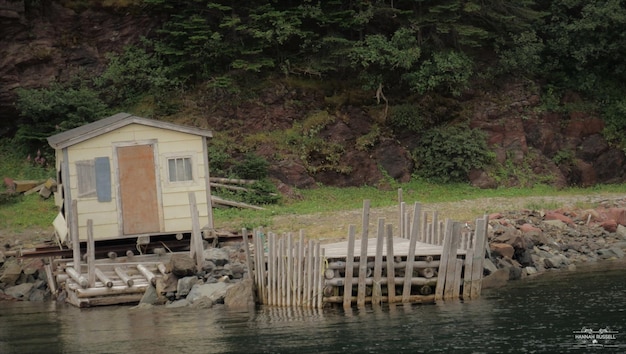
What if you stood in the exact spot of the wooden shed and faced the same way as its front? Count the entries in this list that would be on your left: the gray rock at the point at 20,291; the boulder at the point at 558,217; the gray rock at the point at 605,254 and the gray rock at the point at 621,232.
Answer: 3

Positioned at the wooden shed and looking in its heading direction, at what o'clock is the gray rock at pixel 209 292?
The gray rock is roughly at 11 o'clock from the wooden shed.

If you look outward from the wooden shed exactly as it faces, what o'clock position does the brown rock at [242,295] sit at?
The brown rock is roughly at 11 o'clock from the wooden shed.

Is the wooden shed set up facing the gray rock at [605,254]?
no

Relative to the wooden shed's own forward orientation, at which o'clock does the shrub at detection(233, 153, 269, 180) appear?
The shrub is roughly at 7 o'clock from the wooden shed.

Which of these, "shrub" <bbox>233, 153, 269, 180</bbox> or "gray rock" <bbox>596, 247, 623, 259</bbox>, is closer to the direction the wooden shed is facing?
the gray rock

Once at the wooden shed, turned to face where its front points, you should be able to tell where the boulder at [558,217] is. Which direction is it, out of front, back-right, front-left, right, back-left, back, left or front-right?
left

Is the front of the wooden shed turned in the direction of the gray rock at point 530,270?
no

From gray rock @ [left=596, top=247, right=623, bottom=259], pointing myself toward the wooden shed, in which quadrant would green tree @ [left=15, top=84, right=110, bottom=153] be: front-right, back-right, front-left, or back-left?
front-right

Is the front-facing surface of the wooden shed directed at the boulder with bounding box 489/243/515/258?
no

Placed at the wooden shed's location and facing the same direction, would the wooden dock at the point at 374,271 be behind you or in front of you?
in front

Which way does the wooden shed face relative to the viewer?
toward the camera

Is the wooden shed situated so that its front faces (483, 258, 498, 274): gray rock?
no

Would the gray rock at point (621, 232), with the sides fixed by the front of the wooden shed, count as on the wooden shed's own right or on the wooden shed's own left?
on the wooden shed's own left

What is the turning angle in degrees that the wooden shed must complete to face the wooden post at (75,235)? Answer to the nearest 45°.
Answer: approximately 45° to its right

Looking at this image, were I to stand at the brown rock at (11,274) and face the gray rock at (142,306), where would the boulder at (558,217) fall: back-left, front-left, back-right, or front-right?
front-left

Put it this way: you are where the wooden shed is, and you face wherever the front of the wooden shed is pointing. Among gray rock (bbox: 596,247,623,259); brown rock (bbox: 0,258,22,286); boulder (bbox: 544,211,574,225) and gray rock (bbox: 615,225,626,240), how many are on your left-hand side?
3

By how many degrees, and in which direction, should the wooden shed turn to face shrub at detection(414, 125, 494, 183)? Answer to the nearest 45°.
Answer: approximately 135° to its left
